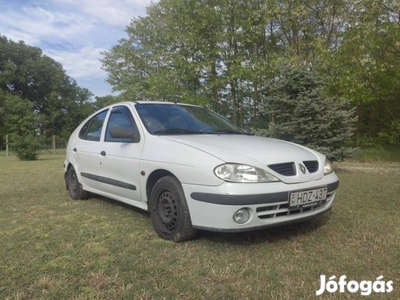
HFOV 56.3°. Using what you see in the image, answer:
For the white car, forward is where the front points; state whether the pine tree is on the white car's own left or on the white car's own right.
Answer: on the white car's own left

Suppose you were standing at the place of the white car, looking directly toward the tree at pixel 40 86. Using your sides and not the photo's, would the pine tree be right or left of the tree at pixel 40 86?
right

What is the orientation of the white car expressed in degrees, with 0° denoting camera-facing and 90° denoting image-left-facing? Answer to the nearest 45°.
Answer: approximately 315°

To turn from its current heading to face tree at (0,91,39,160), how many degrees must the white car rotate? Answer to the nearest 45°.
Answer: approximately 180°

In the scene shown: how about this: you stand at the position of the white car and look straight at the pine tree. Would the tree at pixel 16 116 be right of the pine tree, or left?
left

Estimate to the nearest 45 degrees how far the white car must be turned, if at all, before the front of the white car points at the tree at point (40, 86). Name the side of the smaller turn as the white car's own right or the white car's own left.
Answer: approximately 180°
